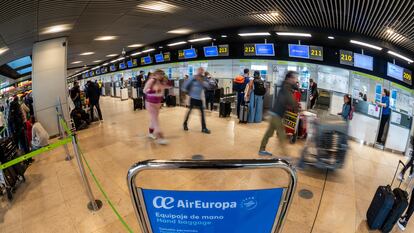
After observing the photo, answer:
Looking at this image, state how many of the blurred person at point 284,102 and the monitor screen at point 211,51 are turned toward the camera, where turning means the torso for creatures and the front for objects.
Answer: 1

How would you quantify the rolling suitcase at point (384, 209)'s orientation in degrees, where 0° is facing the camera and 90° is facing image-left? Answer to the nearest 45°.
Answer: approximately 45°
